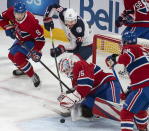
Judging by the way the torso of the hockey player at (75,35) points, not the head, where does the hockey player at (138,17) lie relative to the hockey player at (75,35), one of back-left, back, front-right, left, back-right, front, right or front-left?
back-left

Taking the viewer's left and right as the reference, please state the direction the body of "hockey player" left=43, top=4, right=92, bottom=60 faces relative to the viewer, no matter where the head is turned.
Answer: facing the viewer and to the left of the viewer

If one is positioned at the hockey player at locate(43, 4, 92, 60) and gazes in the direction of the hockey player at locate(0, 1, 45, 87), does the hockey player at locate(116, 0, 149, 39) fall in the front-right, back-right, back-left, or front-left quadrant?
back-right

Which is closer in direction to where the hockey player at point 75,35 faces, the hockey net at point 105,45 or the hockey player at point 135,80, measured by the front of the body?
the hockey player

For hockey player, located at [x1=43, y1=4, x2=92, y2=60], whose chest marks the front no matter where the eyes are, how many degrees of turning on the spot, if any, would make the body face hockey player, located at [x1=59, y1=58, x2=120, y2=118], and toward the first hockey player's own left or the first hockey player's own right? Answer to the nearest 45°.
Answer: approximately 45° to the first hockey player's own left

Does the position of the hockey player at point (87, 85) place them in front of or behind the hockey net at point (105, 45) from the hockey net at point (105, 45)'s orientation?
in front

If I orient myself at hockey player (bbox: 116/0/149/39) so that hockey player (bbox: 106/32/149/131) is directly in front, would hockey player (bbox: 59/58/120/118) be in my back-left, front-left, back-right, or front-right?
front-right

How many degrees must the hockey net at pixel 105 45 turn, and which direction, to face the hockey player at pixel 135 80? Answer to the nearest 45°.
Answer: approximately 45° to its left

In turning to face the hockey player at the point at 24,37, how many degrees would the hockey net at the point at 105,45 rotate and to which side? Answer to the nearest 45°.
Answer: approximately 45° to its right

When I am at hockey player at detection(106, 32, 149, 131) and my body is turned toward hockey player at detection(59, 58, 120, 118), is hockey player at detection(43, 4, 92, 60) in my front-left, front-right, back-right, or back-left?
front-right

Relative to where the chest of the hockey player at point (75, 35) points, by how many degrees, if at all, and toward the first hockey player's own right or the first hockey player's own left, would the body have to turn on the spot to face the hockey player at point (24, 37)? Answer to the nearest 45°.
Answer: approximately 90° to the first hockey player's own right

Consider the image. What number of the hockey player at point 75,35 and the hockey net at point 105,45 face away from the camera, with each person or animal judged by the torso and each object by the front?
0
